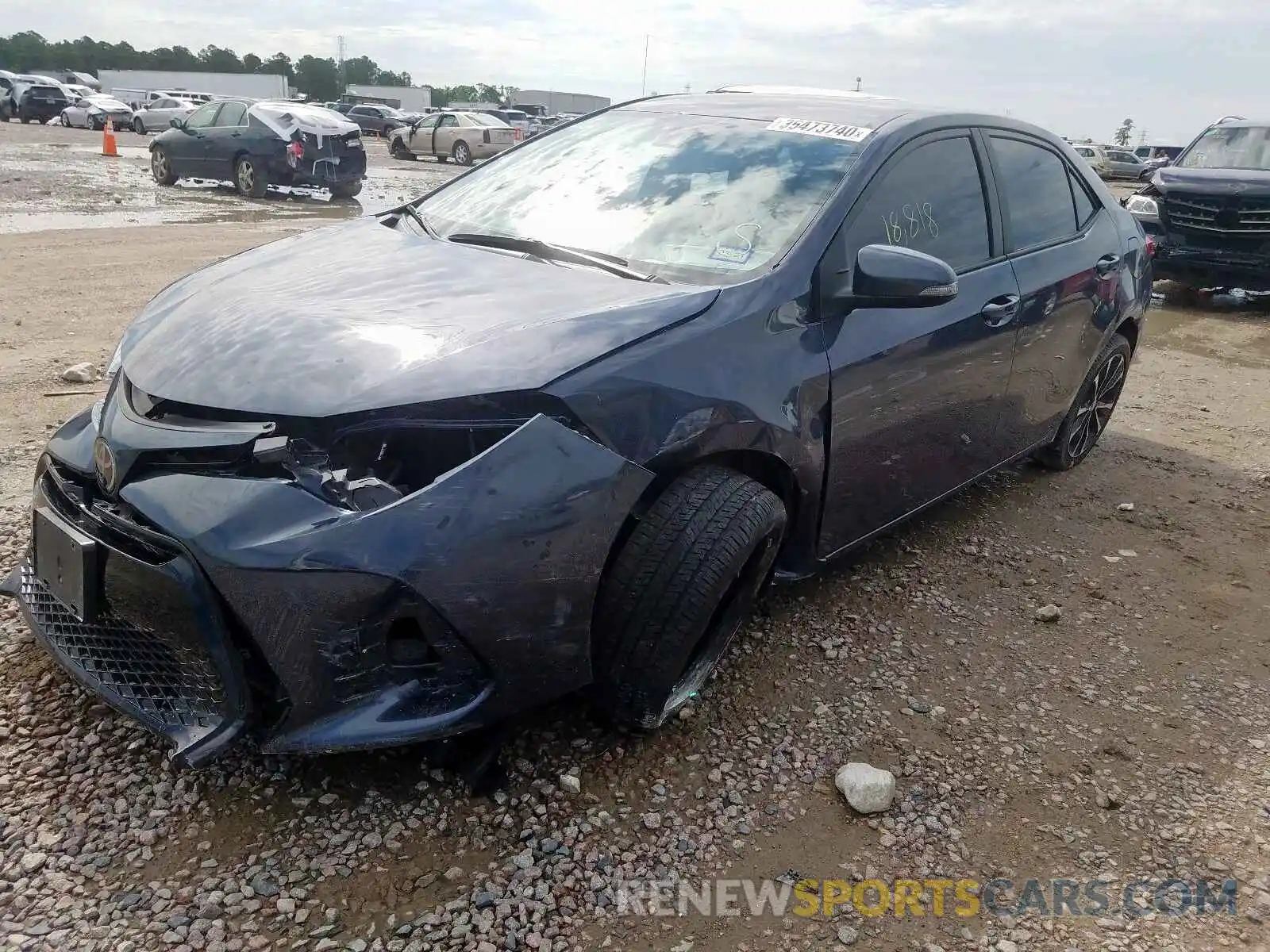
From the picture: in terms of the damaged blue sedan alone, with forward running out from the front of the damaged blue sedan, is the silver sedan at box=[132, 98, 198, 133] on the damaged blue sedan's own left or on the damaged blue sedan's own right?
on the damaged blue sedan's own right

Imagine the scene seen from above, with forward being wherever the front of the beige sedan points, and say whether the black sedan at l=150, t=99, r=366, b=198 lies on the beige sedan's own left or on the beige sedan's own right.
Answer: on the beige sedan's own left

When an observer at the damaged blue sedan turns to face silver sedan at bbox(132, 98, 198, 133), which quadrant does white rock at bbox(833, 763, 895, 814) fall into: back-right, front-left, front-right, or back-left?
back-left

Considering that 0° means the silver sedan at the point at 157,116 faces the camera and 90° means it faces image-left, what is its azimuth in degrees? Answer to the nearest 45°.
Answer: approximately 45°

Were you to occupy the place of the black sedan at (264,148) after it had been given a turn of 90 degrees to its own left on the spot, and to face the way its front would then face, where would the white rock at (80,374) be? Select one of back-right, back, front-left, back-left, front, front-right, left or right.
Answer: front-left

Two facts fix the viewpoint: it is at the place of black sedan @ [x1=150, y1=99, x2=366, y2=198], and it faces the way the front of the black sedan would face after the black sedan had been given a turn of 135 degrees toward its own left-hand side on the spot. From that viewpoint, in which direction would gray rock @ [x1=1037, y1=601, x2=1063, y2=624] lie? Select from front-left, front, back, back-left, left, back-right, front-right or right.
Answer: front

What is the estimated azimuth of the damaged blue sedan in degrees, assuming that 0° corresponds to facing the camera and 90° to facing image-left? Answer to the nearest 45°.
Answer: approximately 45°

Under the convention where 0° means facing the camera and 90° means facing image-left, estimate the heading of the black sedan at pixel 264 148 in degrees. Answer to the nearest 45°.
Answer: approximately 135°

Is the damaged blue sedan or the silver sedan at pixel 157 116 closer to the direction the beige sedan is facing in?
the silver sedan

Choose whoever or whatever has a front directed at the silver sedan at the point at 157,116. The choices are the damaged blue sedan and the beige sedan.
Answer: the beige sedan
